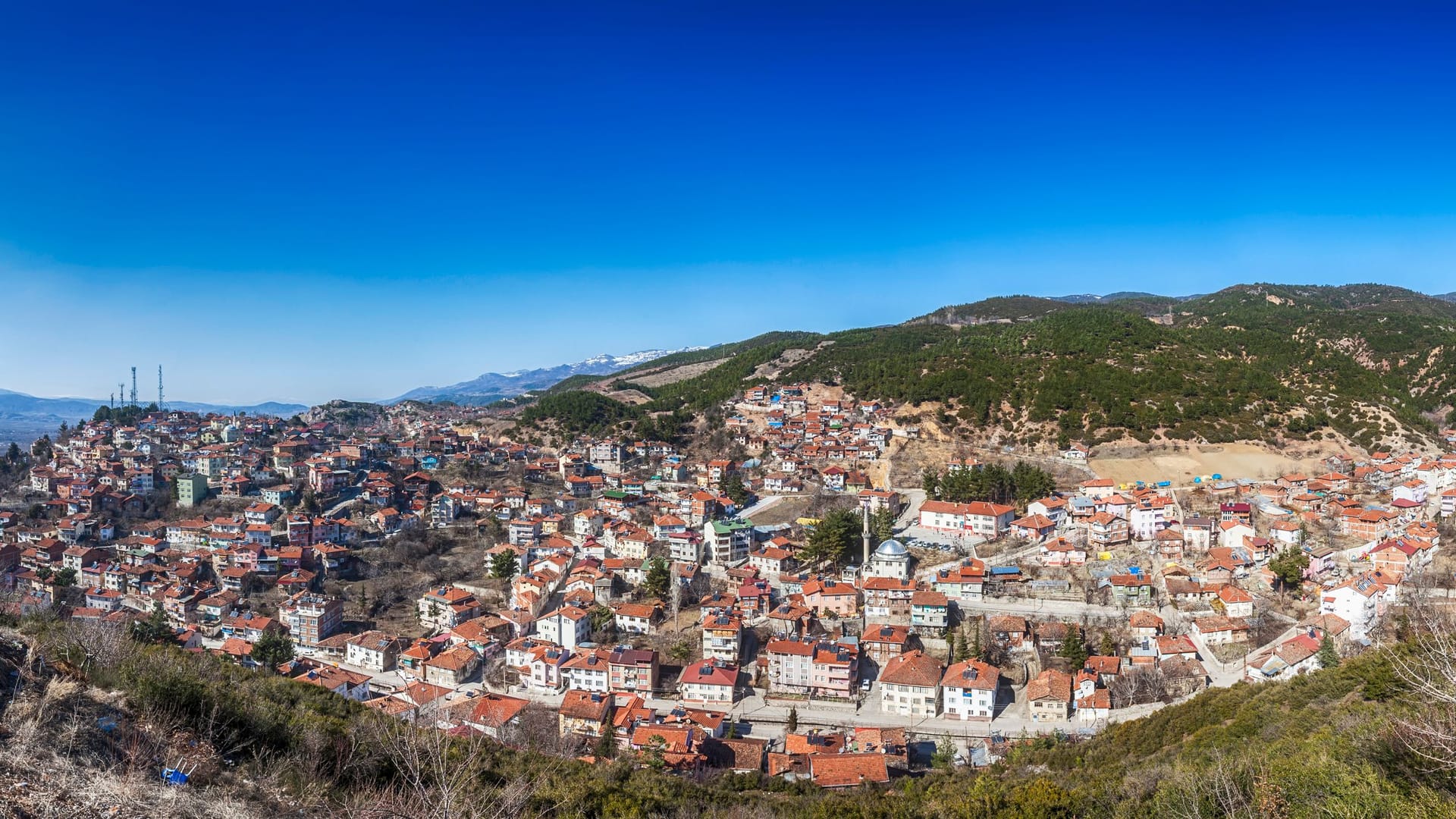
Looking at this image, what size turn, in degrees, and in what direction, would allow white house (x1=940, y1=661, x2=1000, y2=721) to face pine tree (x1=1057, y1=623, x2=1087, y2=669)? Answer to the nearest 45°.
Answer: approximately 135° to its left

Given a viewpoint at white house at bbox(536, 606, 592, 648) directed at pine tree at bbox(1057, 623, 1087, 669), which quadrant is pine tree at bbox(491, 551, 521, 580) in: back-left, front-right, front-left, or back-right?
back-left

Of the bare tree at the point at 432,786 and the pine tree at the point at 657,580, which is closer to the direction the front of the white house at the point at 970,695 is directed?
the bare tree

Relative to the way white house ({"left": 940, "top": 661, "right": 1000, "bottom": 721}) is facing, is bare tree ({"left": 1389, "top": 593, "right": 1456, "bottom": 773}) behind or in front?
in front

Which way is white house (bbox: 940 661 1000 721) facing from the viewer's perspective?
toward the camera

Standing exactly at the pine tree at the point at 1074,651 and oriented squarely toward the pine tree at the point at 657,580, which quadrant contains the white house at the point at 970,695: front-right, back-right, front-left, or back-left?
front-left

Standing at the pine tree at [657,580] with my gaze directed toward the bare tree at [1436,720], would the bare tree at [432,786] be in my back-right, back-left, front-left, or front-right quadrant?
front-right

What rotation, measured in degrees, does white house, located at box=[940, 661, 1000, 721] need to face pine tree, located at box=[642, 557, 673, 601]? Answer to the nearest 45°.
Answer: approximately 135° to its right

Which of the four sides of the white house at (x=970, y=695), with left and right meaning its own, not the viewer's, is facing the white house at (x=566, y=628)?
right

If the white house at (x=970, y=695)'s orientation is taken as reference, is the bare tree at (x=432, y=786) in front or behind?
in front
